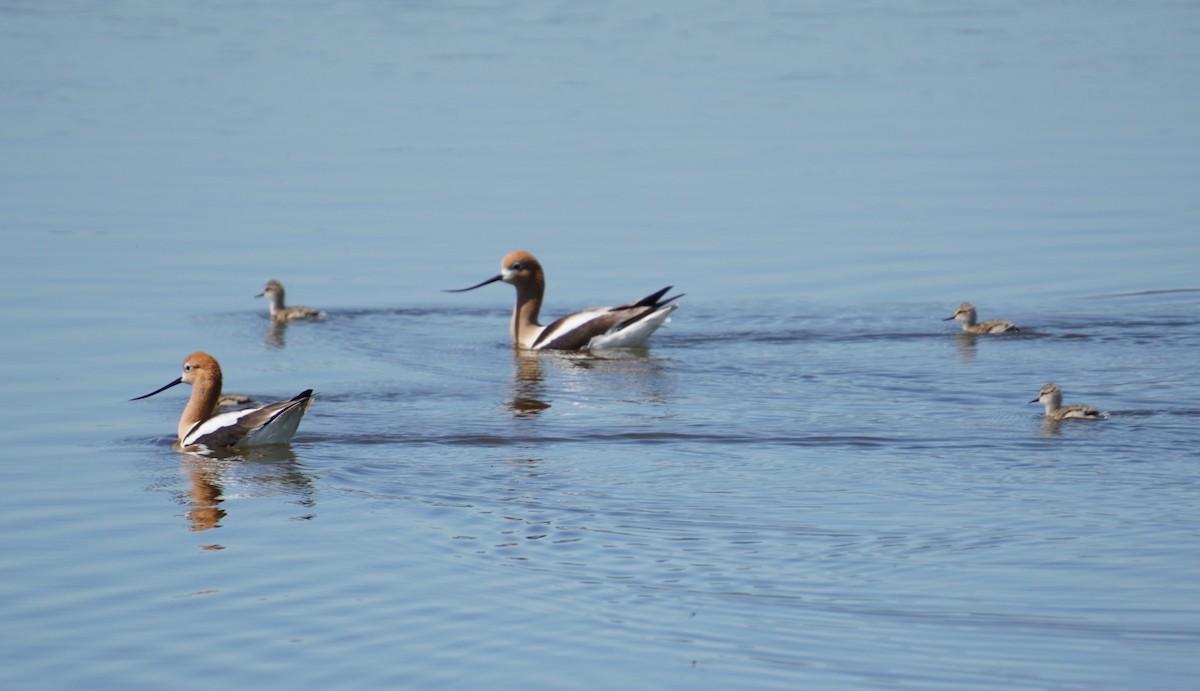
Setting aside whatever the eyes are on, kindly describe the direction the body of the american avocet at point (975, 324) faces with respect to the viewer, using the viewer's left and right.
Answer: facing to the left of the viewer

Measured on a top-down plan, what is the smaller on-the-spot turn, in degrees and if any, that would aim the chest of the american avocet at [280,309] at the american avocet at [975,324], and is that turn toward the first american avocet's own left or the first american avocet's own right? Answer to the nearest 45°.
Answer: approximately 180°

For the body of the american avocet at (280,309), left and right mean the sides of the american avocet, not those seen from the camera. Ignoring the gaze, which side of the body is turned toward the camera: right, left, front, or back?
left

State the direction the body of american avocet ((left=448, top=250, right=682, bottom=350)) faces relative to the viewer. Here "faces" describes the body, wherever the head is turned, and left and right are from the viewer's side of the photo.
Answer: facing to the left of the viewer

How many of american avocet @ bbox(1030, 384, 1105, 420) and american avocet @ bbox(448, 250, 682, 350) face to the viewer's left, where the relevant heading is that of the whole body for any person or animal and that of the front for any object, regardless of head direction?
2

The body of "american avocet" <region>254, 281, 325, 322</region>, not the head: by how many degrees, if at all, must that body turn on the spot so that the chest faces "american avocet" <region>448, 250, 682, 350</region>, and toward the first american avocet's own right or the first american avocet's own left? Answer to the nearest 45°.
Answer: approximately 135° to the first american avocet's own left

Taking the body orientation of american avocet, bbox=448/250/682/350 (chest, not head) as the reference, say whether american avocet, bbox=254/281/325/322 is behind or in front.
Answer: in front

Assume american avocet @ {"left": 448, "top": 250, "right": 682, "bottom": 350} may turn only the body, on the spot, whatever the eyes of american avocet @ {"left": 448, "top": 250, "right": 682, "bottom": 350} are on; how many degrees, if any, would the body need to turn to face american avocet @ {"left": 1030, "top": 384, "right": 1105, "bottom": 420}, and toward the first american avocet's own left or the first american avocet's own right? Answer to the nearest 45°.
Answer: approximately 135° to the first american avocet's own left

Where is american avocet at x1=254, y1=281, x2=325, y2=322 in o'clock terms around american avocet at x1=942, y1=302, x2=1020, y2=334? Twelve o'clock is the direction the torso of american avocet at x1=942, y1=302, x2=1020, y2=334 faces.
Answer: american avocet at x1=254, y1=281, x2=325, y2=322 is roughly at 12 o'clock from american avocet at x1=942, y1=302, x2=1020, y2=334.

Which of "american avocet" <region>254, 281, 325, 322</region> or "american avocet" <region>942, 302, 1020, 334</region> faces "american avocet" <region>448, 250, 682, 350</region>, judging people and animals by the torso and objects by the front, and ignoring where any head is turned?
"american avocet" <region>942, 302, 1020, 334</region>

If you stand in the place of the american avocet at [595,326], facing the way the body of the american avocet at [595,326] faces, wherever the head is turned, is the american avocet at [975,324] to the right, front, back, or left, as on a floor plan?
back

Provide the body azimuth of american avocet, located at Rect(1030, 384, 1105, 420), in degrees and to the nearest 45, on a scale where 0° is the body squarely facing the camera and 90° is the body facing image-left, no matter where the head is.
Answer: approximately 90°

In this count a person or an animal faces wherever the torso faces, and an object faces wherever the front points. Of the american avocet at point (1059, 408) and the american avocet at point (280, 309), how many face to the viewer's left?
2
